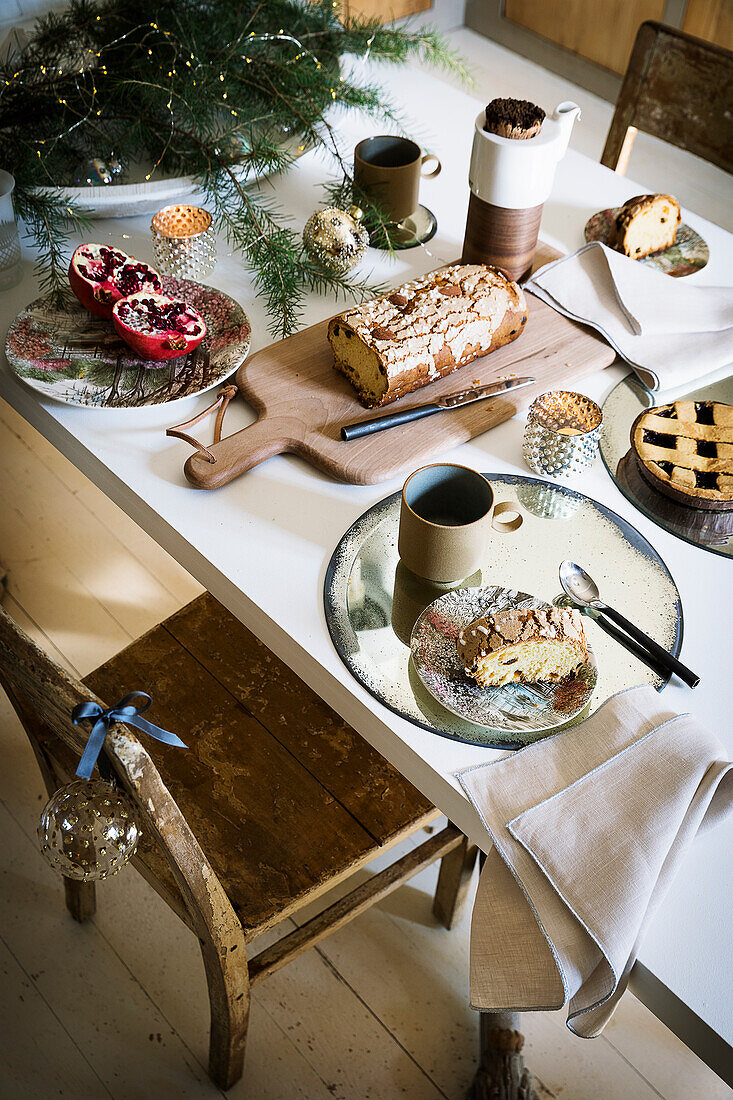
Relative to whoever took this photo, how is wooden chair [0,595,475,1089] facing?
facing away from the viewer and to the right of the viewer

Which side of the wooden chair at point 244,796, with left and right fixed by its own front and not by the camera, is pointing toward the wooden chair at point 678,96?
front

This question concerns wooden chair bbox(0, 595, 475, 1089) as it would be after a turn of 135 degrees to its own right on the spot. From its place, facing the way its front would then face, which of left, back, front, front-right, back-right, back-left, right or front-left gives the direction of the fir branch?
back

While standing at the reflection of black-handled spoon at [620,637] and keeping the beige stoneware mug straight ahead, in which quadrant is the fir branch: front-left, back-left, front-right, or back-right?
front-right
